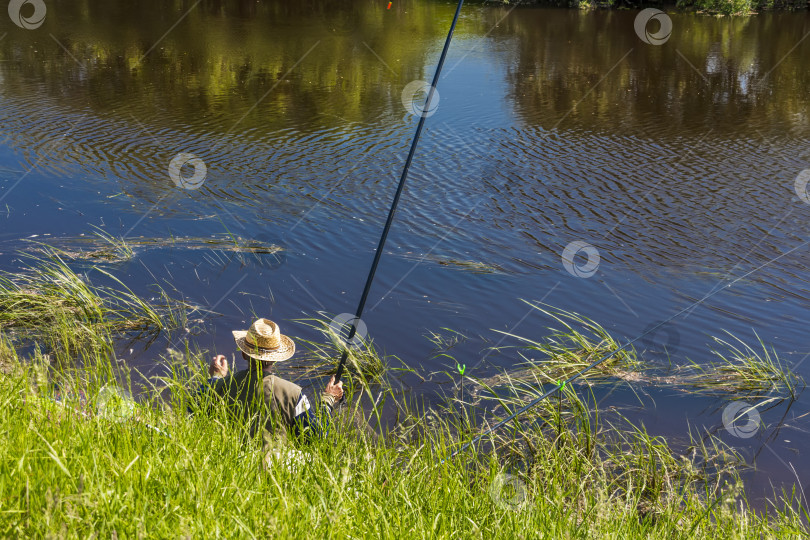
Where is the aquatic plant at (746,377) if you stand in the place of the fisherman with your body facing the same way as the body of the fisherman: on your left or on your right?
on your right

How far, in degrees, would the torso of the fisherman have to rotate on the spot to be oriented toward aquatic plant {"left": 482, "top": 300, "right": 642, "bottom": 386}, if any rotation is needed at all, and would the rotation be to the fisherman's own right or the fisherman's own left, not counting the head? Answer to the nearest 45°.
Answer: approximately 45° to the fisherman's own right

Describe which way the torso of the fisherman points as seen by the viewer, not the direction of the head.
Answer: away from the camera
